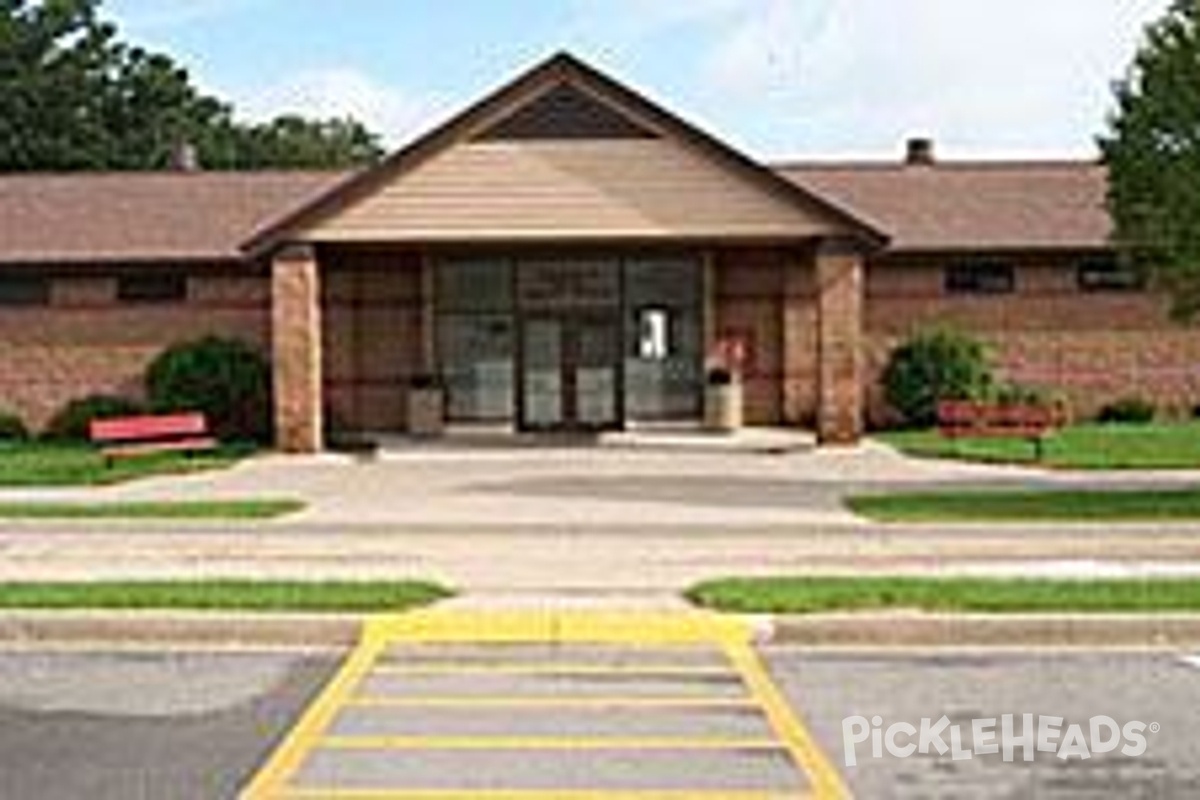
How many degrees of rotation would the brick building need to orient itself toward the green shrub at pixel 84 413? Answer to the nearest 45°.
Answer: approximately 90° to its right

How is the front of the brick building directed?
toward the camera

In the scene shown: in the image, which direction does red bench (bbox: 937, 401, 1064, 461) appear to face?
toward the camera

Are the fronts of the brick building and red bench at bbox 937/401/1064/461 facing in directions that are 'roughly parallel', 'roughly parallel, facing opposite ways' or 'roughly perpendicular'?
roughly parallel

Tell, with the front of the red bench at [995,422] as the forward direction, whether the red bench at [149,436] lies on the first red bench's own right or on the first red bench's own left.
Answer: on the first red bench's own right

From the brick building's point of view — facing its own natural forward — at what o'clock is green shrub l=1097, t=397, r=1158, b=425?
The green shrub is roughly at 9 o'clock from the brick building.

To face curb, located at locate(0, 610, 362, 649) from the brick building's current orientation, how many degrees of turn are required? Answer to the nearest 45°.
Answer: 0° — it already faces it

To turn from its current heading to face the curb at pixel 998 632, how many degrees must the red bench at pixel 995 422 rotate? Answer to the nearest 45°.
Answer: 0° — it already faces it

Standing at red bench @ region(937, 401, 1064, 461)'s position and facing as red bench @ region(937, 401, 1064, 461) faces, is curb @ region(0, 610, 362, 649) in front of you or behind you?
in front

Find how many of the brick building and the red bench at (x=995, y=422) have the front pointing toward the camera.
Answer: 2

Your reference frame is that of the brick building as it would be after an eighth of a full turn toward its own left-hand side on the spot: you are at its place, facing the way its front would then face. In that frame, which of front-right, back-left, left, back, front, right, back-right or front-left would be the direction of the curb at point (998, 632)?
front-right
